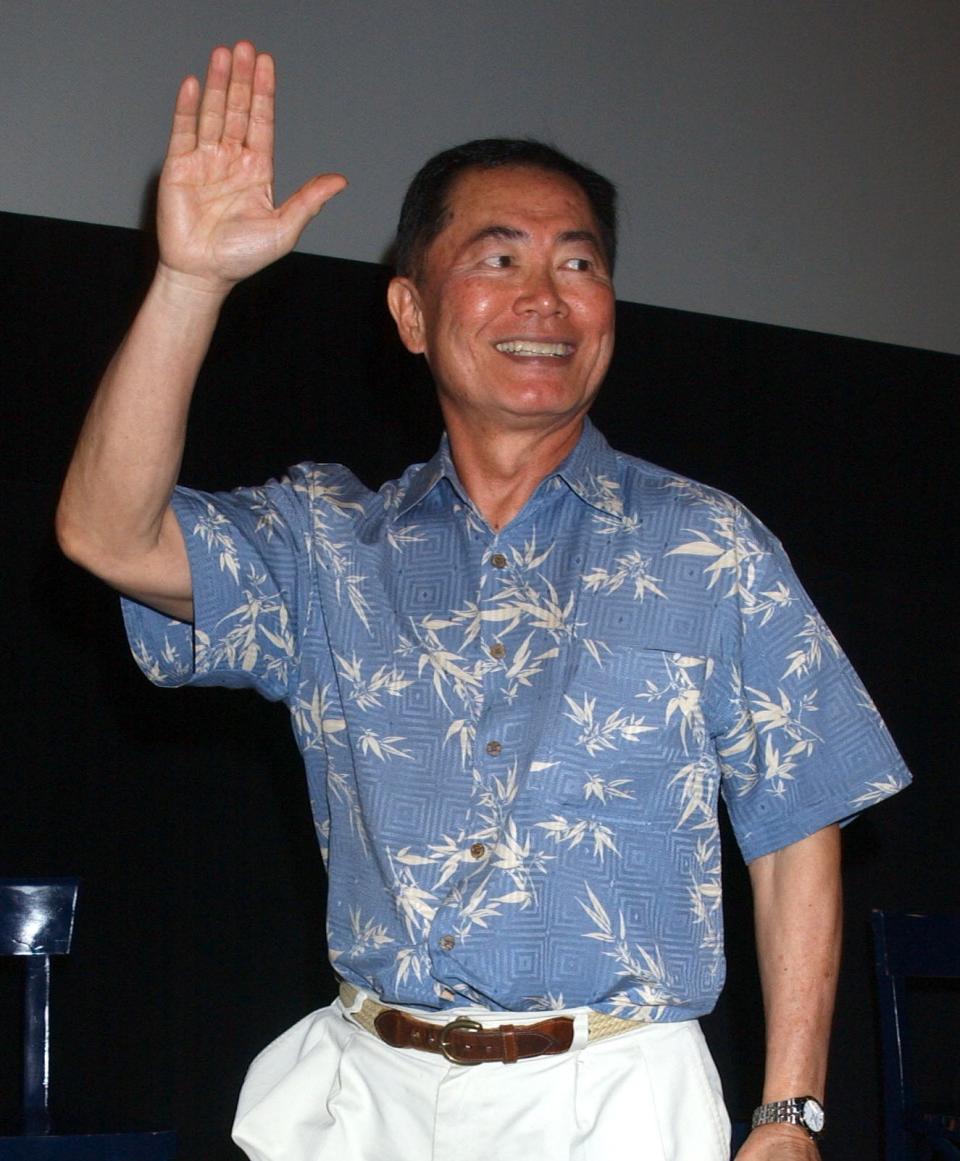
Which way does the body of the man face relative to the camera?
toward the camera

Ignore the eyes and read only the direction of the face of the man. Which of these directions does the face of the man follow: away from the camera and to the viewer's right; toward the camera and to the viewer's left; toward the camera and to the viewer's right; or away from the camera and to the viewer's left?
toward the camera and to the viewer's right

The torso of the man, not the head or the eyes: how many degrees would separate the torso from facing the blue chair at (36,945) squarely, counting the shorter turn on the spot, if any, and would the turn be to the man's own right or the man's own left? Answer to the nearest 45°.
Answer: approximately 135° to the man's own right

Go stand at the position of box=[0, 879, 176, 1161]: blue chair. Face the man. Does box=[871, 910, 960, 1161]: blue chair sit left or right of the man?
left

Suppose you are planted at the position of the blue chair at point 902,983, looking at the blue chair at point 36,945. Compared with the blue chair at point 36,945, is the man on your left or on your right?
left

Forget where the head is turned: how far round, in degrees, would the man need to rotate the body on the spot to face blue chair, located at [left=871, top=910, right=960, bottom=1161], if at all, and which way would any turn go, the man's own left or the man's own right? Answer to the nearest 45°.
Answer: approximately 135° to the man's own left
